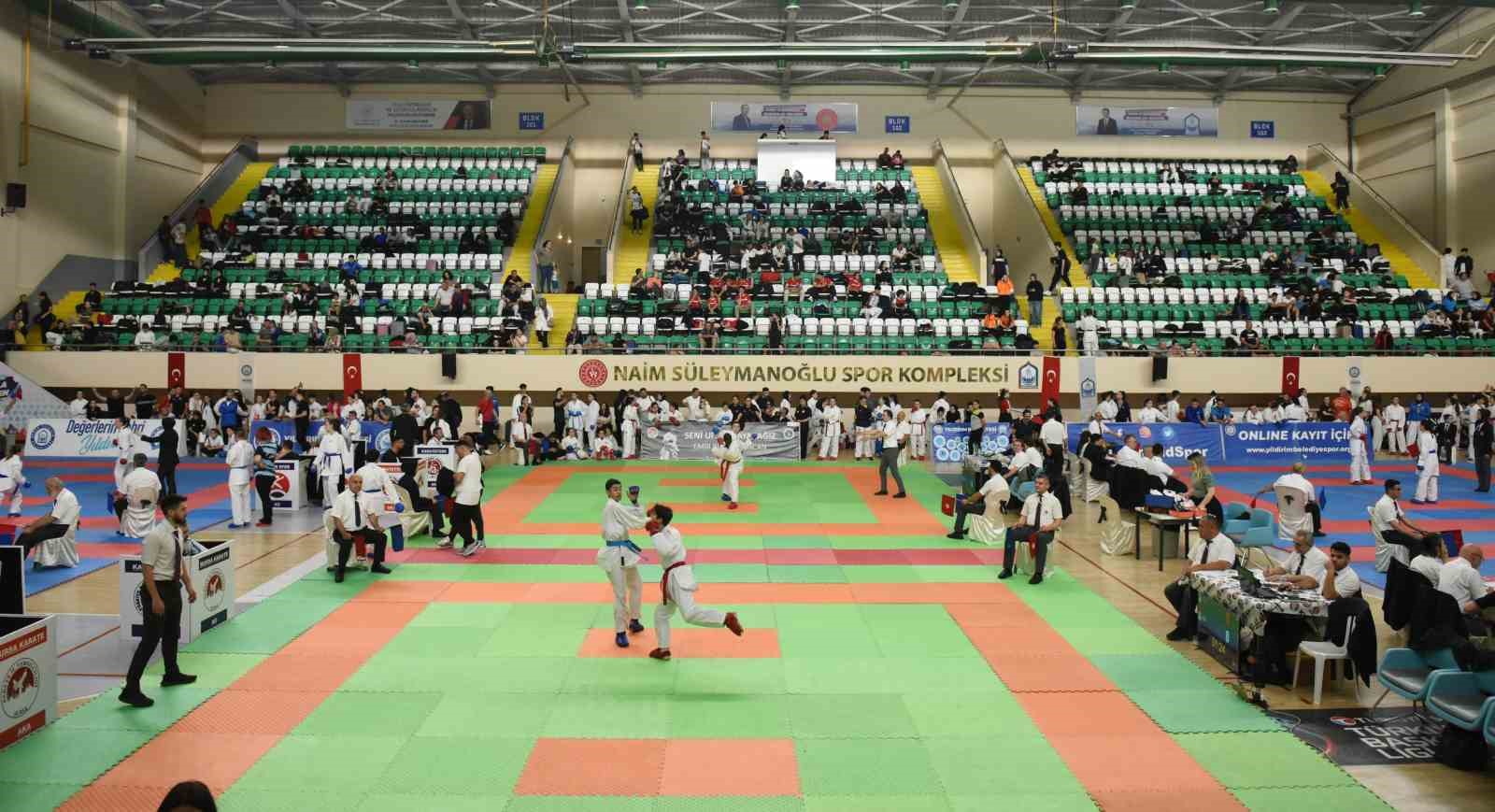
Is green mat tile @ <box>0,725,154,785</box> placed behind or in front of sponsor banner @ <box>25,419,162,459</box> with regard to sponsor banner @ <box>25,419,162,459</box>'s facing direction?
in front

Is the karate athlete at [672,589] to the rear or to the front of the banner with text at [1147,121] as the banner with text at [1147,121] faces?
to the front

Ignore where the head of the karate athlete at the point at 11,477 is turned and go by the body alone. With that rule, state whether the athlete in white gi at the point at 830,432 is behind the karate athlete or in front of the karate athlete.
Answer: in front

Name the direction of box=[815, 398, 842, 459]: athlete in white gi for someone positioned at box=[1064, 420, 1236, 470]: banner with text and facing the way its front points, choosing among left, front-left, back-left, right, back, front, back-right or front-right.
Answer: right

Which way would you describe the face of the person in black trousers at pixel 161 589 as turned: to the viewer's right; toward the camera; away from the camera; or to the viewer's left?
to the viewer's right

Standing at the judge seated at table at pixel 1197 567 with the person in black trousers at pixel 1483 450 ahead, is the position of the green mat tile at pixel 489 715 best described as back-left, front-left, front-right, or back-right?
back-left

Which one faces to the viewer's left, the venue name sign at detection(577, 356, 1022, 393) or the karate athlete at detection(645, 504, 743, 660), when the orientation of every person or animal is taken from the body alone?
the karate athlete

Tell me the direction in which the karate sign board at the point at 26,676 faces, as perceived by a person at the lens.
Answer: facing the viewer and to the right of the viewer

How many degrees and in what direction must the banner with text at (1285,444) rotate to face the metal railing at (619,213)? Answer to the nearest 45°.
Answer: approximately 90° to its right

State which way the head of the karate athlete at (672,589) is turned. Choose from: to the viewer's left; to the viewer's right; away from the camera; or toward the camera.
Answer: to the viewer's left

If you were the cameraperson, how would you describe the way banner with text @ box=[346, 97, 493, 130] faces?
facing the viewer

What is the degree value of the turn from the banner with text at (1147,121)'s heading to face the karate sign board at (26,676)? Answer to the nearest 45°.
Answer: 0° — it already faces it

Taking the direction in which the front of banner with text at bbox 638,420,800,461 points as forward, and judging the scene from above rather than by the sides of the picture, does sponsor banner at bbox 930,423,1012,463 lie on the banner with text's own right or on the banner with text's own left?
on the banner with text's own left

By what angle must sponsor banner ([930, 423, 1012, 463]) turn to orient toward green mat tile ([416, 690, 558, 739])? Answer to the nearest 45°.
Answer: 0° — it already faces it

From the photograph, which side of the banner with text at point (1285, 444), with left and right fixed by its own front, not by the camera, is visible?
front
